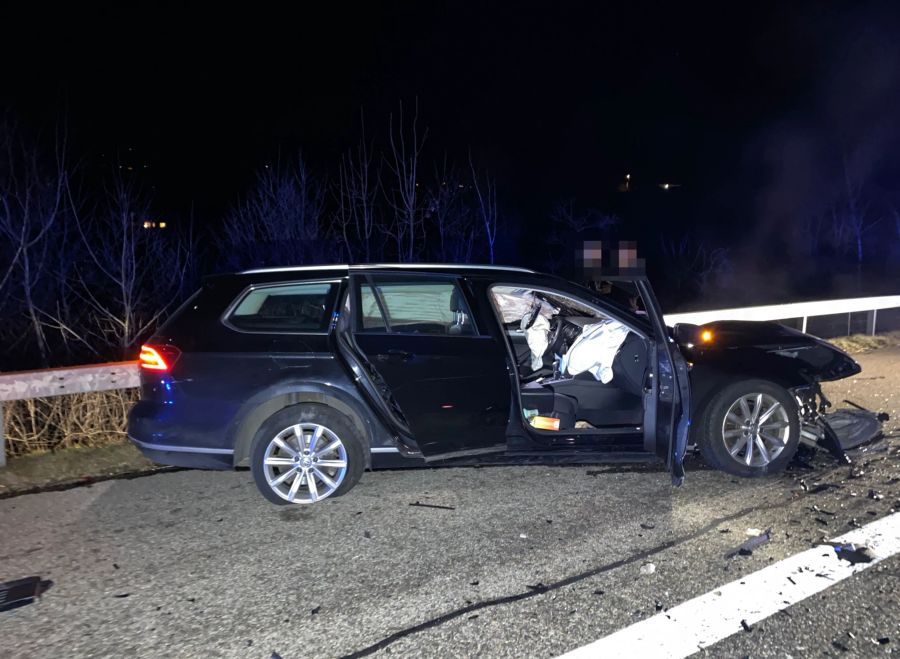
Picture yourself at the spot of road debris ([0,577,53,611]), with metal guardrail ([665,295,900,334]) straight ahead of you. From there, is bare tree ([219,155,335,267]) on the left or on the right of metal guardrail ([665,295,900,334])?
left

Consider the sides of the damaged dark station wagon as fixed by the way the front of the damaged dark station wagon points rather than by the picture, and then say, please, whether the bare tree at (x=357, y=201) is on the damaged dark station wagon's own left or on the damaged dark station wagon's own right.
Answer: on the damaged dark station wagon's own left

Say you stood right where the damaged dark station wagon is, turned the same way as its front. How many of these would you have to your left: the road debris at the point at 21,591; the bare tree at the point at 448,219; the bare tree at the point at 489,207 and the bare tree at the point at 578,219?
3

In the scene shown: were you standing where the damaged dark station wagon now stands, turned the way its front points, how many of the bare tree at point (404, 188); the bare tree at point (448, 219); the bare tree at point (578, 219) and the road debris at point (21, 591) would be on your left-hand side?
3

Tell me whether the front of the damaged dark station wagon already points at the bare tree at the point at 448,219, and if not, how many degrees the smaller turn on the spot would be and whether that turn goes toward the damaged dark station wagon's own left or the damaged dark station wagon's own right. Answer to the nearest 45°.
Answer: approximately 90° to the damaged dark station wagon's own left

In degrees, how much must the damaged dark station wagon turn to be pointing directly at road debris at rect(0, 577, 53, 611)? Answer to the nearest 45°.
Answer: approximately 135° to its right

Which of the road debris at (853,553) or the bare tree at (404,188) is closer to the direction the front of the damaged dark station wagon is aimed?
the road debris

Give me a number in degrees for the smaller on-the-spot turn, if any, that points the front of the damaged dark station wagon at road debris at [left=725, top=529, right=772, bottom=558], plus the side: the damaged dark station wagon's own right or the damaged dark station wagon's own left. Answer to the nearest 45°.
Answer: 0° — it already faces it

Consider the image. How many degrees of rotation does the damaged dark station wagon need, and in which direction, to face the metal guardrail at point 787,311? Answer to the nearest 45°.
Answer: approximately 45° to its left

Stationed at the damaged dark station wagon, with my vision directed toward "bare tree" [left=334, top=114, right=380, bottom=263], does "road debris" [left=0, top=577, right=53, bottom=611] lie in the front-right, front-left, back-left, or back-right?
back-left

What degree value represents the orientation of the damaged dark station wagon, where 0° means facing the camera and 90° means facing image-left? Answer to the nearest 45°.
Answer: approximately 270°
